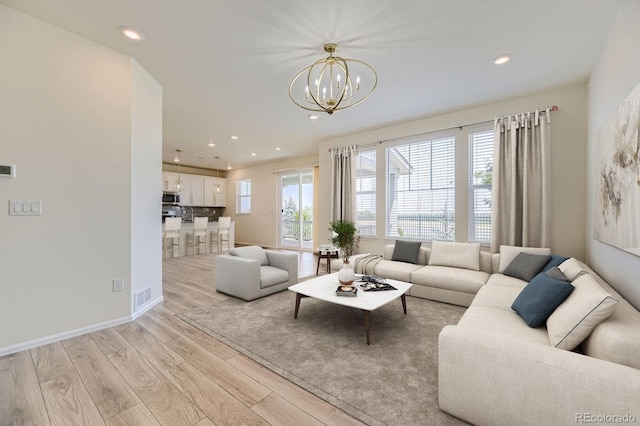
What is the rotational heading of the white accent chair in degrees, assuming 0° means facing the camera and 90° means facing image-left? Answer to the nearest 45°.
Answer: approximately 315°

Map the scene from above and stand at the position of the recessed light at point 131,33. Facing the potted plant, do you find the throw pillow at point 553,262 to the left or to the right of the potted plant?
right

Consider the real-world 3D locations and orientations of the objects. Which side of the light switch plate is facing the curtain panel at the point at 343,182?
left

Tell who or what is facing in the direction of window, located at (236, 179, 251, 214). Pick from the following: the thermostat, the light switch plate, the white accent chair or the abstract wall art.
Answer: the abstract wall art

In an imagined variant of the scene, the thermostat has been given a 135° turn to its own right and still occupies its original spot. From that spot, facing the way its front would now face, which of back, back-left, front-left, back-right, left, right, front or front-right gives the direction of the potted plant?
back-right

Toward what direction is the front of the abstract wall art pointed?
to the viewer's left

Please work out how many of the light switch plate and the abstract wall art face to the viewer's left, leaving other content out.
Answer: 1

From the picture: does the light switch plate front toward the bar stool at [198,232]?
no

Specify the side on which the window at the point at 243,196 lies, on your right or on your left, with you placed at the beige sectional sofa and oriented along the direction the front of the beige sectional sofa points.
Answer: on your right

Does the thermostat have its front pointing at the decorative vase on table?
no

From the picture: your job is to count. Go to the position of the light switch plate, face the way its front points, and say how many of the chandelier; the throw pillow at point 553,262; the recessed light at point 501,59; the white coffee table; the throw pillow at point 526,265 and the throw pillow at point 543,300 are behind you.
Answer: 0

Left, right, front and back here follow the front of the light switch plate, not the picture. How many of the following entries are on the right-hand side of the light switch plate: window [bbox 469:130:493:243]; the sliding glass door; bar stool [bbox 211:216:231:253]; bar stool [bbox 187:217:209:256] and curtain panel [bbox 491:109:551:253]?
0

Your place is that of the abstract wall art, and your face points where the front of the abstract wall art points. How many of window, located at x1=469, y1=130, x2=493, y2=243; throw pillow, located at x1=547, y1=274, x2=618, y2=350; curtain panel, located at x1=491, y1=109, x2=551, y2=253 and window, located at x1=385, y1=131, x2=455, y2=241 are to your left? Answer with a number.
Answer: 1

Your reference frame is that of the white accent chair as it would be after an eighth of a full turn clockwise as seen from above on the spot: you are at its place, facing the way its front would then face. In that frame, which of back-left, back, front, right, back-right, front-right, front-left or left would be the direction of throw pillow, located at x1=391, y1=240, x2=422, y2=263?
left

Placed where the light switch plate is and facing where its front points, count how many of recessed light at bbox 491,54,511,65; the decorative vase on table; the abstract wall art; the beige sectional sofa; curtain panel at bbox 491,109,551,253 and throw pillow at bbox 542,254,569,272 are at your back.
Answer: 0

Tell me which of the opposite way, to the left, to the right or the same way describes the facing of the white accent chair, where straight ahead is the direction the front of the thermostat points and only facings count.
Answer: the same way

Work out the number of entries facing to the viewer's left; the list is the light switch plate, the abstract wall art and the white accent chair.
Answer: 1
